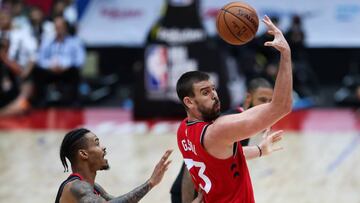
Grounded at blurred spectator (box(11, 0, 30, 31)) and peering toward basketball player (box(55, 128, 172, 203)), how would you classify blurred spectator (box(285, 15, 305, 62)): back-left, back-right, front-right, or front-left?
front-left

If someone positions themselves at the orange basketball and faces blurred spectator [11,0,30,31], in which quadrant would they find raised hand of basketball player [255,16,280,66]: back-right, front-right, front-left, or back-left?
front-right

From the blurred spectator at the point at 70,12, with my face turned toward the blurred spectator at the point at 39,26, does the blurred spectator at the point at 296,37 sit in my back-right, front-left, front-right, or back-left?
back-left

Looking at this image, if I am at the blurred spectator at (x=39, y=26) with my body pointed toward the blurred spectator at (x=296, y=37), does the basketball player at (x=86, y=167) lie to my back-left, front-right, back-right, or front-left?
front-right

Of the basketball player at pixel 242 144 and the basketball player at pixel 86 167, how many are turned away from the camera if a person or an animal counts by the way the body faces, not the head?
0

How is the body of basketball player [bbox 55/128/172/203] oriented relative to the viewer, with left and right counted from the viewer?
facing to the right of the viewer

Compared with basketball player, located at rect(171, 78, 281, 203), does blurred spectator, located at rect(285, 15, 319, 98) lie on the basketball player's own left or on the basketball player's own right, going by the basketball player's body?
on the basketball player's own left

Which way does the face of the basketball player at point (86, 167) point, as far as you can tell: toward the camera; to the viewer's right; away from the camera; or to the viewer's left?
to the viewer's right

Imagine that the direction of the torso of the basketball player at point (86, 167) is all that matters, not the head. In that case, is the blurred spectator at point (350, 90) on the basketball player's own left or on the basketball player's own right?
on the basketball player's own left

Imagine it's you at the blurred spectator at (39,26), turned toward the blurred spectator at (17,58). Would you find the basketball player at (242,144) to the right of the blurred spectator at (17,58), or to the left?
left

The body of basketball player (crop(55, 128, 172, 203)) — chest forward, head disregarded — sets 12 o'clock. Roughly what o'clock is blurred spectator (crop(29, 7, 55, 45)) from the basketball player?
The blurred spectator is roughly at 9 o'clock from the basketball player.
